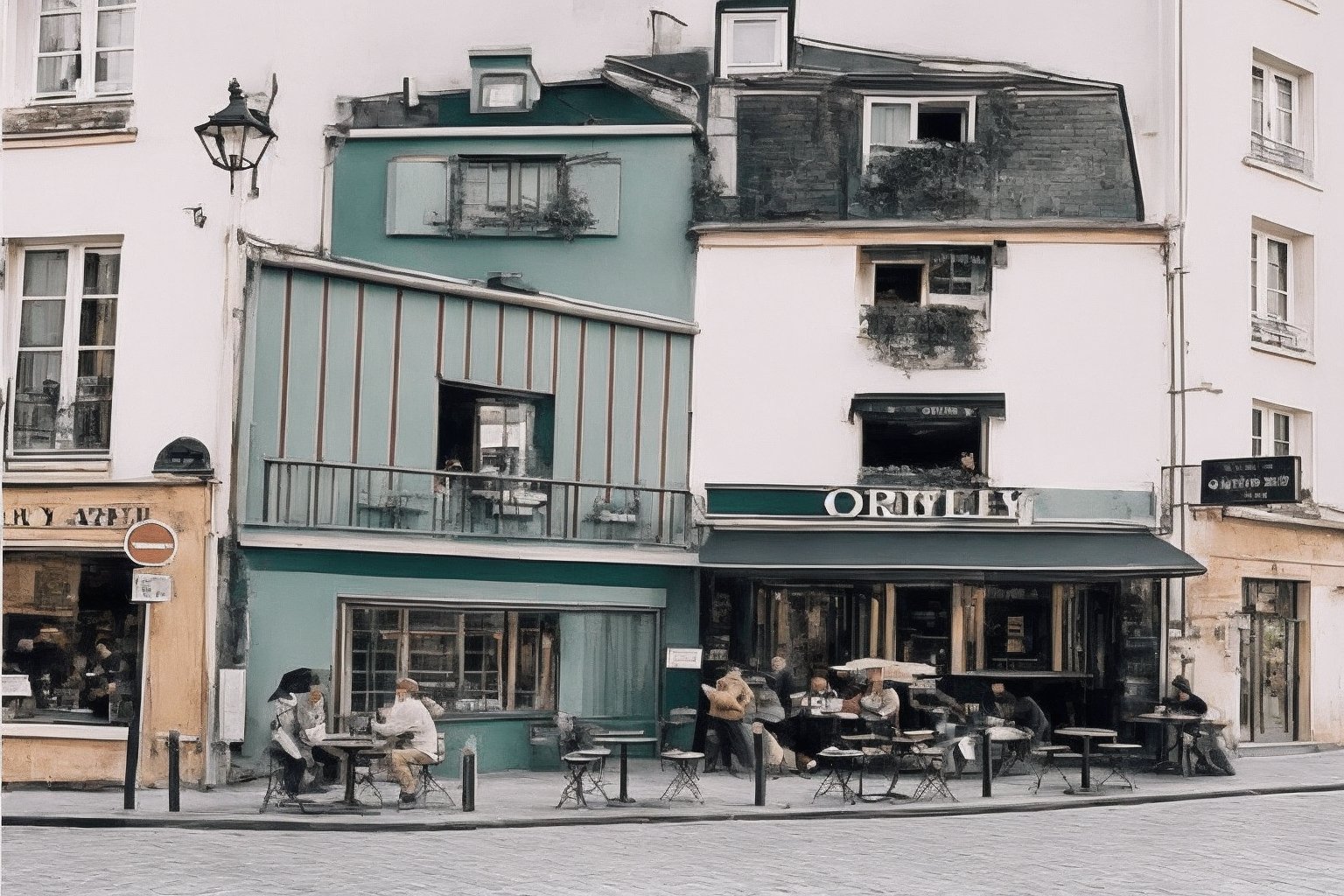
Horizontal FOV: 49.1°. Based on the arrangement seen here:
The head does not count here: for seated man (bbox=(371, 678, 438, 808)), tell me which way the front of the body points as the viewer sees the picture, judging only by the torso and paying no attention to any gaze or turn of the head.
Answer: to the viewer's left

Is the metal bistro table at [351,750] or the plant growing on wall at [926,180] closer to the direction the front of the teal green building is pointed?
the metal bistro table

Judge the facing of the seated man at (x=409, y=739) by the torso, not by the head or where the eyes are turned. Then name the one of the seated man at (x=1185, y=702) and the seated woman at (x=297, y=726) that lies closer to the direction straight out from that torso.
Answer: the seated woman

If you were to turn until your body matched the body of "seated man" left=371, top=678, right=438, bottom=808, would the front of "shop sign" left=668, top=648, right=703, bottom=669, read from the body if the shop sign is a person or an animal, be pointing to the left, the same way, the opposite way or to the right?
to the left

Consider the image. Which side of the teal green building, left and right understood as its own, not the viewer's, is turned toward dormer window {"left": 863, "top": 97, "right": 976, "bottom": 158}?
left

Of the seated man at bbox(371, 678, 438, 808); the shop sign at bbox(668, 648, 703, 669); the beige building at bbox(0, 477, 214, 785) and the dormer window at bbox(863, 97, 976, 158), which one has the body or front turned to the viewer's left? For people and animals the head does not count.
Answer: the seated man

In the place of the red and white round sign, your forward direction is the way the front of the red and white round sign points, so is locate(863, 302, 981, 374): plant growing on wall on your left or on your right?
on your left

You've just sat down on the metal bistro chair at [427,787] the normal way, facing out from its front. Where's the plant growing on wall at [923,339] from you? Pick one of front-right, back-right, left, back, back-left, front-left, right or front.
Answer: back-right

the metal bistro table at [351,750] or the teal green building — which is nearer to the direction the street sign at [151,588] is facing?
the metal bistro table

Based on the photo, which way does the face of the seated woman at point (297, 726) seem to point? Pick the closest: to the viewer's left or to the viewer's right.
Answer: to the viewer's right
